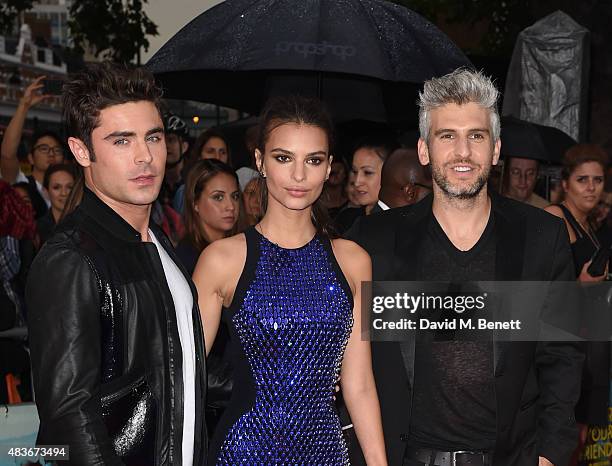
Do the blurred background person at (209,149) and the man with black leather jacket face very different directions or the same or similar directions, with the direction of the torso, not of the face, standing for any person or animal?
same or similar directions

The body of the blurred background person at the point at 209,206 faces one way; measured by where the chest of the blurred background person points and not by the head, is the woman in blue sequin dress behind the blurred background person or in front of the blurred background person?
in front

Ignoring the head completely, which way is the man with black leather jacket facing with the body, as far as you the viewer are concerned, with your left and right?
facing the viewer and to the right of the viewer

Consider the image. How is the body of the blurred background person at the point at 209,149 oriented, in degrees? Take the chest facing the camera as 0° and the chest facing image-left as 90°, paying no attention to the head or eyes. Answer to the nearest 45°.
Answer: approximately 315°

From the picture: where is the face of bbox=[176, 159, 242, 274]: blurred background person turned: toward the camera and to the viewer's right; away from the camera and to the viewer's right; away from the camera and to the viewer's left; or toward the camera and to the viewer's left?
toward the camera and to the viewer's right

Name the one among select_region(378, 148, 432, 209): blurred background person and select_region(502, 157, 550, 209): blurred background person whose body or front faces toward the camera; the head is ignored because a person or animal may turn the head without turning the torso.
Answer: select_region(502, 157, 550, 209): blurred background person

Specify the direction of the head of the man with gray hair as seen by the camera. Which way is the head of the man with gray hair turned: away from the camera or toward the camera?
toward the camera

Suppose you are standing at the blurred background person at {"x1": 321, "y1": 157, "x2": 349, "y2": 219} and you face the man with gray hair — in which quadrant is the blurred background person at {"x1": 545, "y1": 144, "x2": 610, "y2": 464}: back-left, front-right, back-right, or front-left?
front-left

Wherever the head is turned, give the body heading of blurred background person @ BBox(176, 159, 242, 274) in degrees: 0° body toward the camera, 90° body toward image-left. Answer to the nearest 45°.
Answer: approximately 315°

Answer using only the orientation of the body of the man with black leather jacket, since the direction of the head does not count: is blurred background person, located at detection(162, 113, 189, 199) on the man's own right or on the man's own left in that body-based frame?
on the man's own left

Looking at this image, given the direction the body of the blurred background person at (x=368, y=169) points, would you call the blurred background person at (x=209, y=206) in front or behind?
in front

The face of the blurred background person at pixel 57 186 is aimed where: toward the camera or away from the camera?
toward the camera

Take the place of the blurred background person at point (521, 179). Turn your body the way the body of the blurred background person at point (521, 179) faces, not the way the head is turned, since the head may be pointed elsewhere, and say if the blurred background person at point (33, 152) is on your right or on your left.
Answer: on your right

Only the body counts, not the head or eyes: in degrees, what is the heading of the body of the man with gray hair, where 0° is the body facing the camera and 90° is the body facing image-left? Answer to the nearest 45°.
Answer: approximately 0°

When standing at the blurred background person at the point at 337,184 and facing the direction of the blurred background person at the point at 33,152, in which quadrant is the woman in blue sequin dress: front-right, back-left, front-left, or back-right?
front-left
